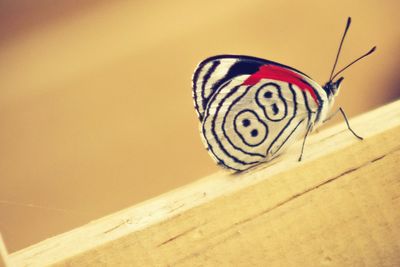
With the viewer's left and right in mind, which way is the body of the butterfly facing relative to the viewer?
facing to the right of the viewer
